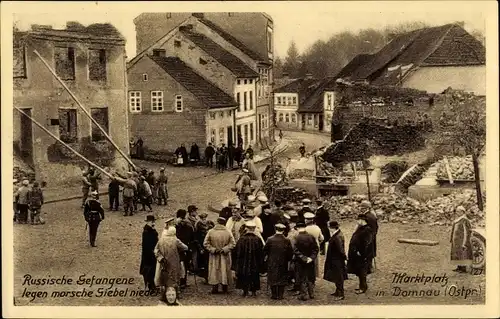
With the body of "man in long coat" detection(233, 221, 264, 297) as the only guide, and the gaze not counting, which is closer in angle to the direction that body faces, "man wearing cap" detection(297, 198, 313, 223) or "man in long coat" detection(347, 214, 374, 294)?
the man wearing cap

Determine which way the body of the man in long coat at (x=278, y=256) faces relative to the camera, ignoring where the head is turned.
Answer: away from the camera

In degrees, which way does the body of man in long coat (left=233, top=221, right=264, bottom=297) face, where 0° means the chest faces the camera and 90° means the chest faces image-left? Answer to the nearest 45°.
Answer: approximately 180°
